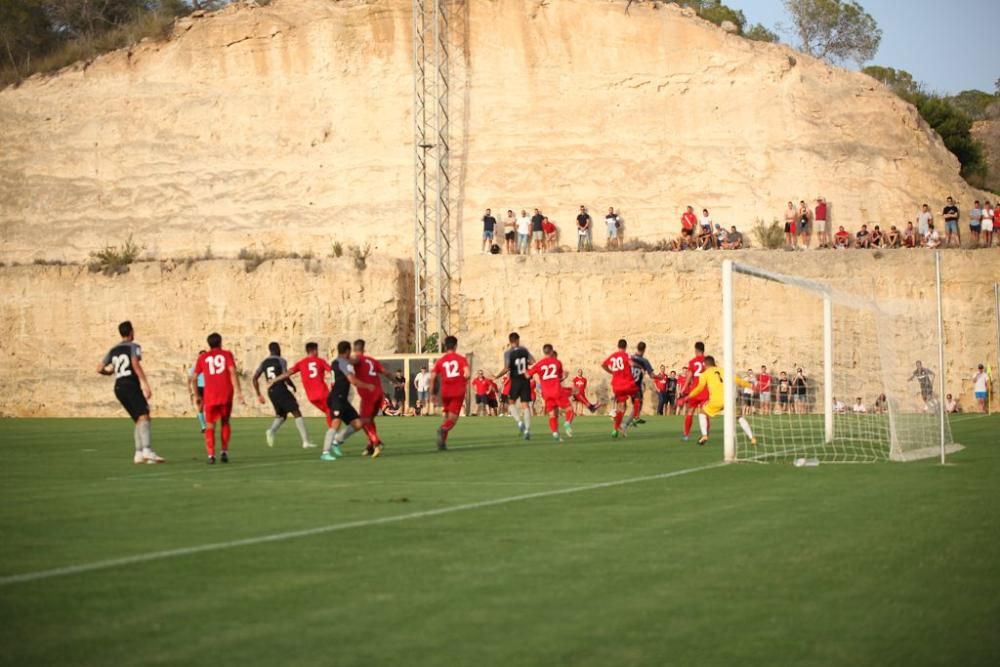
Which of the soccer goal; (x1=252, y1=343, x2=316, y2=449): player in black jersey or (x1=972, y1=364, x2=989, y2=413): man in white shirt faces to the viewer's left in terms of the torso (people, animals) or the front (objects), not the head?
the soccer goal

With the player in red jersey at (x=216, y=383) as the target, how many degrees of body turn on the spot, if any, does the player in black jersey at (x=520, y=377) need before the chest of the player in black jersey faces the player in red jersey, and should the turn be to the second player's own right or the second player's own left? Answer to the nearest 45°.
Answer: approximately 135° to the second player's own left

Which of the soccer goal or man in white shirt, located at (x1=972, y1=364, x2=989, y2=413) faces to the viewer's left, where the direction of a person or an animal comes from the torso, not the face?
the soccer goal

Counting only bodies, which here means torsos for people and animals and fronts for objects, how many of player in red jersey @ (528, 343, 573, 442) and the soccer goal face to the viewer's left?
1

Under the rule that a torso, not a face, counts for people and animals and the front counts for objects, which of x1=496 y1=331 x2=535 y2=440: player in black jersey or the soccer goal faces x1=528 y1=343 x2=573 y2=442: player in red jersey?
the soccer goal

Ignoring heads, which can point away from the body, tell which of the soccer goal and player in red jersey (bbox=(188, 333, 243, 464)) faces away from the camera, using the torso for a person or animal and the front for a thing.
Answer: the player in red jersey

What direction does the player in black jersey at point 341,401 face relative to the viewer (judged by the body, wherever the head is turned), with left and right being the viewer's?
facing away from the viewer and to the right of the viewer

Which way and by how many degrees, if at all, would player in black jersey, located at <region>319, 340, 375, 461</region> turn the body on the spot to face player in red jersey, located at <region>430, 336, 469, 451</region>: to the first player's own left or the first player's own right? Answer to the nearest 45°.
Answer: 0° — they already face them

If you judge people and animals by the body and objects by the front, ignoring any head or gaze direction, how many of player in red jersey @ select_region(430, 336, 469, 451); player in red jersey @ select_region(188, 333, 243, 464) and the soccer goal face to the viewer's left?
1

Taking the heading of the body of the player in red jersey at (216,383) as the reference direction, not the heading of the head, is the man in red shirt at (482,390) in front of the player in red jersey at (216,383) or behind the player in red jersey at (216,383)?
in front

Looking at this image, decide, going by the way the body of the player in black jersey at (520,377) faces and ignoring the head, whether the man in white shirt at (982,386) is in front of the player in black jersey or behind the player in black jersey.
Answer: in front

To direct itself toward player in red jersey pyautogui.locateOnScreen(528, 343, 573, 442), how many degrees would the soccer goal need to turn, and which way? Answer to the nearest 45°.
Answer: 0° — it already faces them

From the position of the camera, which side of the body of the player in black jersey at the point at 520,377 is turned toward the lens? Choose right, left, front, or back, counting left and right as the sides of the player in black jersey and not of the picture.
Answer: back

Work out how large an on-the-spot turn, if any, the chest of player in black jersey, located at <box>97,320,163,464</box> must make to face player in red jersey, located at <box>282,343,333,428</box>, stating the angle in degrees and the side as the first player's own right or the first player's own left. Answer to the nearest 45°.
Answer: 0° — they already face them

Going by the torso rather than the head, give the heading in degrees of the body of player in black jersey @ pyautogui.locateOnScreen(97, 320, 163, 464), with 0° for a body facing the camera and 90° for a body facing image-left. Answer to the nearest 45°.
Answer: approximately 225°

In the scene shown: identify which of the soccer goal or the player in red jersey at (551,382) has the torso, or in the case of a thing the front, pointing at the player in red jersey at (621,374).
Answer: the soccer goal

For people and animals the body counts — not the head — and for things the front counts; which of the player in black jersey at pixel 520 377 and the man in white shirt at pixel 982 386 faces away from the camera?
the player in black jersey

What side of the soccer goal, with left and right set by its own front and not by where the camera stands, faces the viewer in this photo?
left
